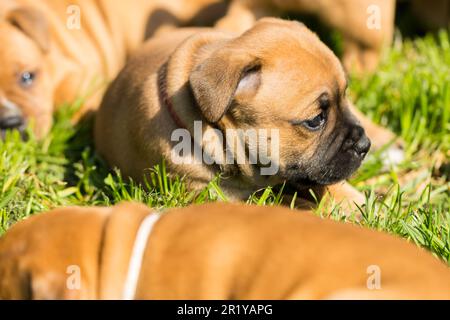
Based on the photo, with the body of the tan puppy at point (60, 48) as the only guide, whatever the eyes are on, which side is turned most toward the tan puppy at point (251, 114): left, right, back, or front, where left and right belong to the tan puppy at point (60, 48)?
left

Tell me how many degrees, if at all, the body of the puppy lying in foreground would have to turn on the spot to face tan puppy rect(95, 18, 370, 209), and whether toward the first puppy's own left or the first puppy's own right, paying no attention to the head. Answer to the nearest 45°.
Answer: approximately 90° to the first puppy's own right

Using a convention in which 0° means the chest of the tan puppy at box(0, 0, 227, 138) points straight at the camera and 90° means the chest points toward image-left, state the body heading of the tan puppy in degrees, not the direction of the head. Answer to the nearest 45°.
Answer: approximately 45°

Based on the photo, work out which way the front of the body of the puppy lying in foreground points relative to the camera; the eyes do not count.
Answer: to the viewer's left

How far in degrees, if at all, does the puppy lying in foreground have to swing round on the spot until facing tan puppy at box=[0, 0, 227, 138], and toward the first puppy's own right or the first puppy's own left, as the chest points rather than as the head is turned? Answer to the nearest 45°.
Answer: approximately 90° to the first puppy's own right

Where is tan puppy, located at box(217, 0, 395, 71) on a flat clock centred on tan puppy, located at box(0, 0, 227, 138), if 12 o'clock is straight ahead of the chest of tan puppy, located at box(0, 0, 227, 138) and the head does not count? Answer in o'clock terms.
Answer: tan puppy, located at box(217, 0, 395, 71) is roughly at 8 o'clock from tan puppy, located at box(0, 0, 227, 138).

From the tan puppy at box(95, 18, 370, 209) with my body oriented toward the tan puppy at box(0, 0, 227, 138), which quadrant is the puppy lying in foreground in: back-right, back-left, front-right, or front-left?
back-left

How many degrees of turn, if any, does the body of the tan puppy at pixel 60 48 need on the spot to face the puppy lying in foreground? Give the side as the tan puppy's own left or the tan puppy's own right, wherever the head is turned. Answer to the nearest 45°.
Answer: approximately 45° to the tan puppy's own left
